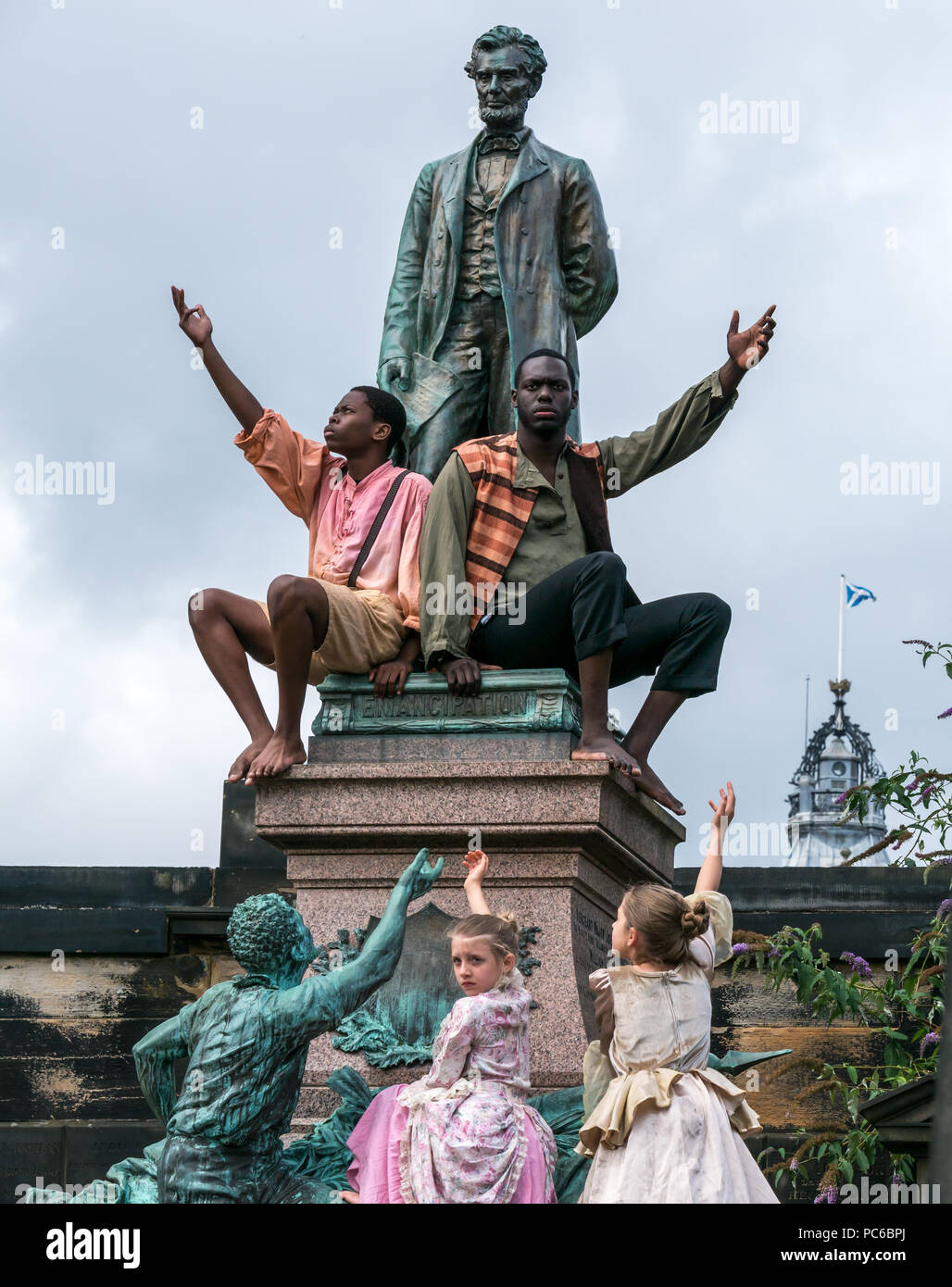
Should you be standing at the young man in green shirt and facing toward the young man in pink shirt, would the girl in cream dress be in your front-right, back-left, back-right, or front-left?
back-left

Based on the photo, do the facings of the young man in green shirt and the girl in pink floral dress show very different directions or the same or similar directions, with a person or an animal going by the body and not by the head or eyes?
very different directions

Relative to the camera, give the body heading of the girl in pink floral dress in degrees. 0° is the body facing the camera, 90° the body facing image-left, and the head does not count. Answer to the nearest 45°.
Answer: approximately 135°

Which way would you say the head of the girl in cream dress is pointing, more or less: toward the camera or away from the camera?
away from the camera

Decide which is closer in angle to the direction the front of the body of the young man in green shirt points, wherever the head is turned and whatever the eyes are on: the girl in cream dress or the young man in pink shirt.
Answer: the girl in cream dress

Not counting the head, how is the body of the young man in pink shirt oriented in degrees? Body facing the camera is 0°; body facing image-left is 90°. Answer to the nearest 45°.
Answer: approximately 45°
